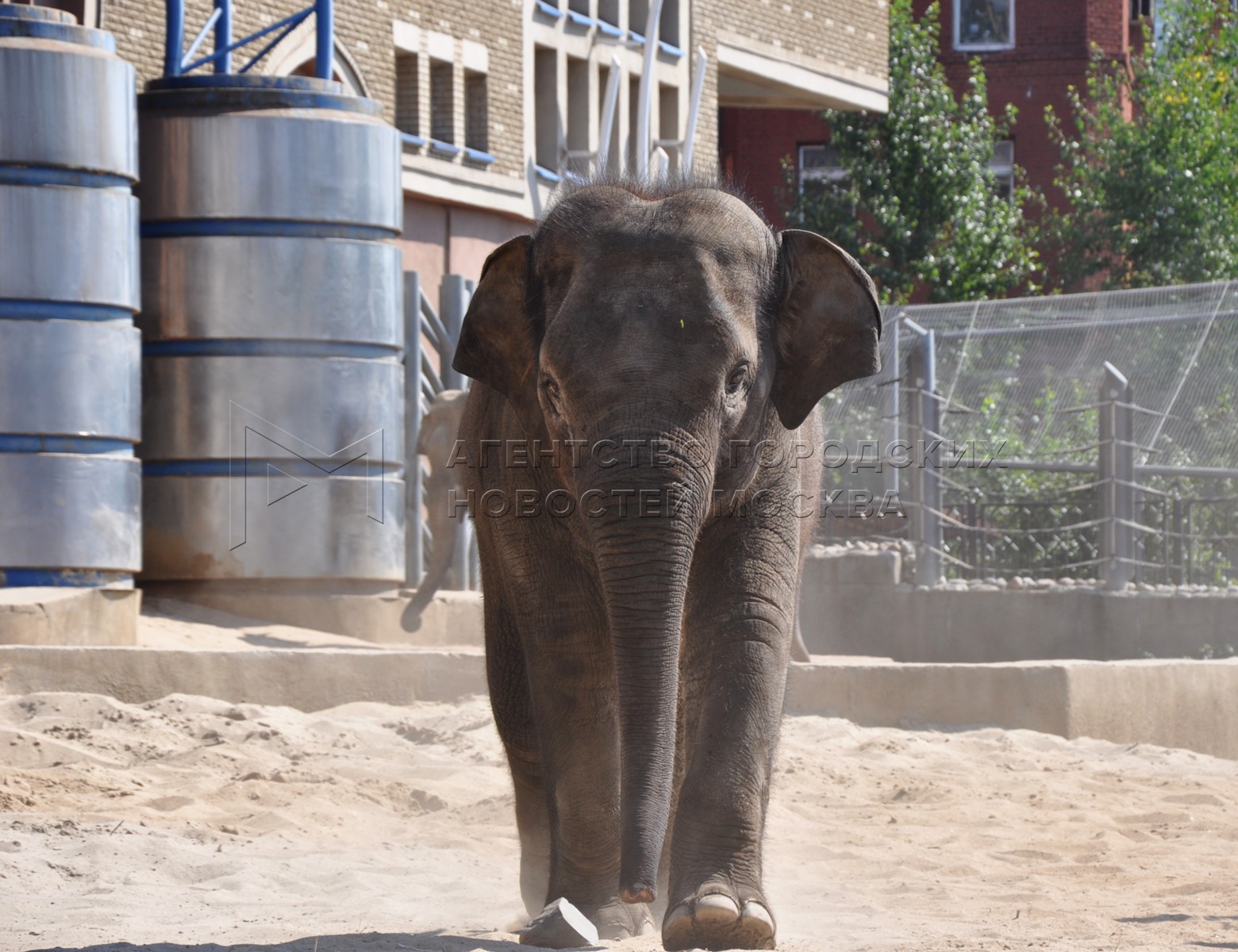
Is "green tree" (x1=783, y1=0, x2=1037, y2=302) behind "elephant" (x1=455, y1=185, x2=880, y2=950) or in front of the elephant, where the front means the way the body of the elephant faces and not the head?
behind

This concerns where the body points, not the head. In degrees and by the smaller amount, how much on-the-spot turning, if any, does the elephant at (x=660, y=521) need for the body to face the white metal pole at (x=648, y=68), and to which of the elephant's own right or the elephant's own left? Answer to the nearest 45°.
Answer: approximately 180°

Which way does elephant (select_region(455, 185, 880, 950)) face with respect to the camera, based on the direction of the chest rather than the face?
toward the camera

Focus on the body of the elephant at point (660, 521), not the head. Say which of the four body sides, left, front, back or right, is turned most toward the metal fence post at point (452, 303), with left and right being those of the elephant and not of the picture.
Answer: back

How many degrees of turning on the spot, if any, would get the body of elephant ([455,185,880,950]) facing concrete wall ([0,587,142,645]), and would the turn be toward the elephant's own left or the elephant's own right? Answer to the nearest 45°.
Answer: approximately 135° to the elephant's own right

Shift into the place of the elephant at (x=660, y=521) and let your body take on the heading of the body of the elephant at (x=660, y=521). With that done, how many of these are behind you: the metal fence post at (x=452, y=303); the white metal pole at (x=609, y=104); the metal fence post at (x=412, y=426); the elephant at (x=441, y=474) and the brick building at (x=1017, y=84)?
5

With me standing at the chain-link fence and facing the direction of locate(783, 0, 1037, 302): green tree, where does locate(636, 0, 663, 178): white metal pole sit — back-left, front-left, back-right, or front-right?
front-left

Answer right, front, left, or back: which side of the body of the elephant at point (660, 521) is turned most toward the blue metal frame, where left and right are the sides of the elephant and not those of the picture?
back

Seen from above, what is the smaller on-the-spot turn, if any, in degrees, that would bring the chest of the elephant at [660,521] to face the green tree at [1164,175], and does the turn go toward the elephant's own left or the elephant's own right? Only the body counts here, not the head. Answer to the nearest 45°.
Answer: approximately 180°

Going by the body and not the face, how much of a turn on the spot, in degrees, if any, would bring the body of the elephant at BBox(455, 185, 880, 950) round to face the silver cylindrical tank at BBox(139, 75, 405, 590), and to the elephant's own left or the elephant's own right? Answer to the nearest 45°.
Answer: approximately 180°

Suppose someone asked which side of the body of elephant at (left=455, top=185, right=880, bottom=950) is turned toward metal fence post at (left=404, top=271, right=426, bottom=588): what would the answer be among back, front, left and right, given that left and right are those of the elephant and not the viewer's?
back

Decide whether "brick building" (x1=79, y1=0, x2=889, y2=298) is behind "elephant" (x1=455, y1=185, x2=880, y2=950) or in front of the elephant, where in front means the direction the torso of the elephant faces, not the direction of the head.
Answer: behind

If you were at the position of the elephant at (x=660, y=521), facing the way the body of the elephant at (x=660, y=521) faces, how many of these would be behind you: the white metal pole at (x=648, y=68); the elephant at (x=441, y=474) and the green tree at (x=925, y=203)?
3
